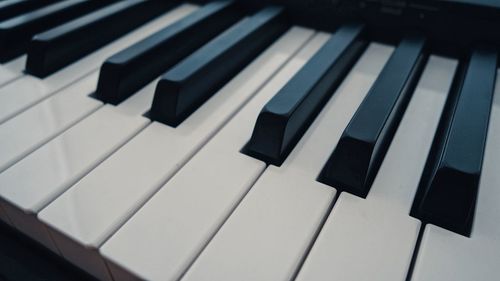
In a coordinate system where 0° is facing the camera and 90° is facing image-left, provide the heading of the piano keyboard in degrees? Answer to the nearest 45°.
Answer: approximately 45°
